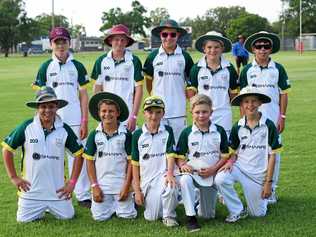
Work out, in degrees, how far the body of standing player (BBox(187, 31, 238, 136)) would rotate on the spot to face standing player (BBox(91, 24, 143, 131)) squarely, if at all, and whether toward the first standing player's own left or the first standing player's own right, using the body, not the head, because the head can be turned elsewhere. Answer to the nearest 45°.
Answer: approximately 90° to the first standing player's own right

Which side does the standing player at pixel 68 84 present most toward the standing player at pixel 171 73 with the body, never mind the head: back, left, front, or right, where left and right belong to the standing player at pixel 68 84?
left

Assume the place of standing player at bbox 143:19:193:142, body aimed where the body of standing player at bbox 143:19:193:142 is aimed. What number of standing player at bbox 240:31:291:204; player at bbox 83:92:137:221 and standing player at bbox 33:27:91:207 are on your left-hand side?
1

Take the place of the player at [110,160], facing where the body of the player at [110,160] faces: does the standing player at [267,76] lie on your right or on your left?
on your left

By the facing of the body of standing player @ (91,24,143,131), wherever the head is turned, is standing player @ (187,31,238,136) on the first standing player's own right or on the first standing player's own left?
on the first standing player's own left

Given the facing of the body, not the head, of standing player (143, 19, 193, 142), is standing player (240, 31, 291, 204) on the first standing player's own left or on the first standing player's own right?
on the first standing player's own left
